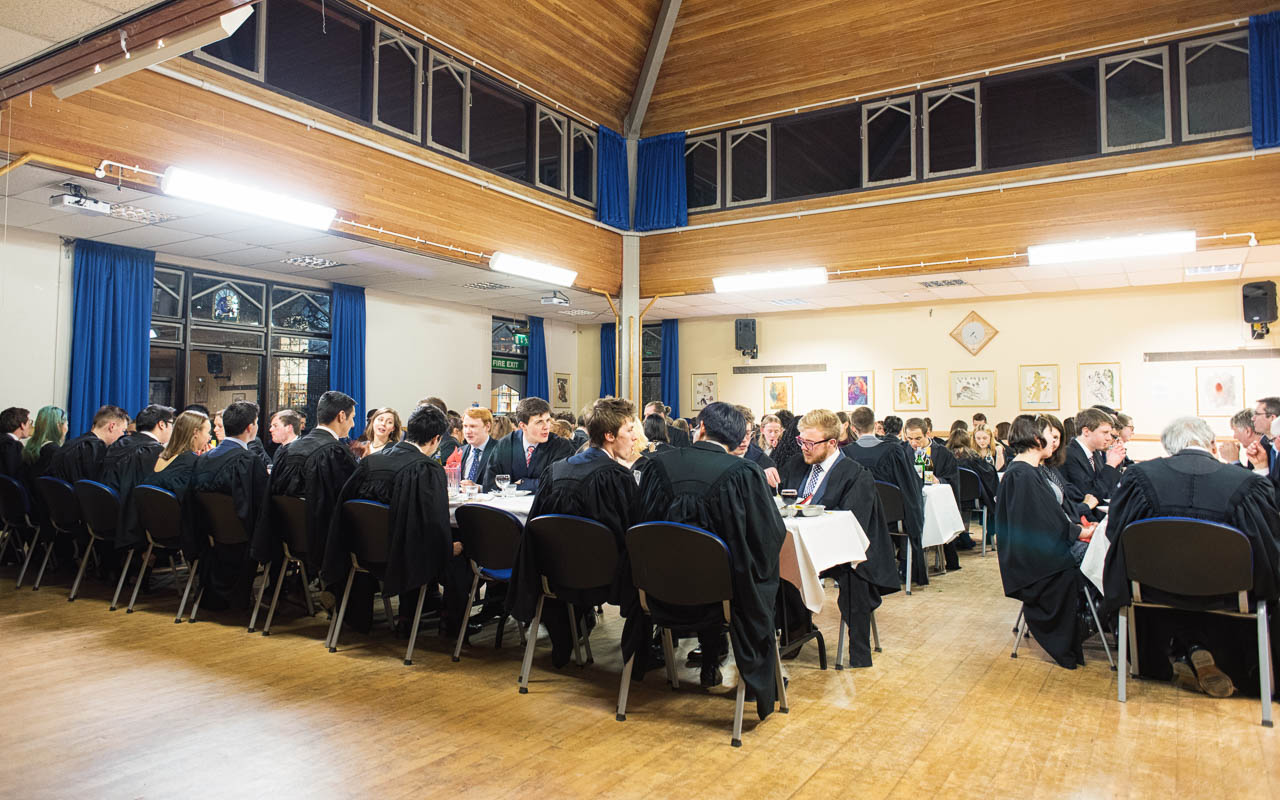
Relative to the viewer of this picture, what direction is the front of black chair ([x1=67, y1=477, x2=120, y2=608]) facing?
facing away from the viewer and to the right of the viewer

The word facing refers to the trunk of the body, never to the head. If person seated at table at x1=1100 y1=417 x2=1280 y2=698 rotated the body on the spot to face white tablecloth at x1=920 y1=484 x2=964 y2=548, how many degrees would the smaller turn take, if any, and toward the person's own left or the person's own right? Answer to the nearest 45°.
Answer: approximately 45° to the person's own left

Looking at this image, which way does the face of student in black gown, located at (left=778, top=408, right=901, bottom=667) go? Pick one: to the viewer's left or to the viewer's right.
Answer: to the viewer's left

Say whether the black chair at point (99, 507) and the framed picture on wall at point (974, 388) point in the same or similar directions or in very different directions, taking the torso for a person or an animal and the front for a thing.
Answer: very different directions

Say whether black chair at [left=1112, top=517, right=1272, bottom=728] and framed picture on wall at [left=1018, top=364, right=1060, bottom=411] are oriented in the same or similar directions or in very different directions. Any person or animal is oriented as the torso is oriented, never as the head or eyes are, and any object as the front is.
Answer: very different directions

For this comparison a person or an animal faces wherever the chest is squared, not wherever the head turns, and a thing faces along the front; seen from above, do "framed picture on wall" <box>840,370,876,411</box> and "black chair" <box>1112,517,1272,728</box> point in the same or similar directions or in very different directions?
very different directions

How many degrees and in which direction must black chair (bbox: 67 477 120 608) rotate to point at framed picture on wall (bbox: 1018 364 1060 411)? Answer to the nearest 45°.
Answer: approximately 45° to its right

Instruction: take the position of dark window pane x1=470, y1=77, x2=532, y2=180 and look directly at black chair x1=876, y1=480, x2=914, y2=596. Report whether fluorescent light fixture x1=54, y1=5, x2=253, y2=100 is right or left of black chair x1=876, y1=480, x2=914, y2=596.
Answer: right

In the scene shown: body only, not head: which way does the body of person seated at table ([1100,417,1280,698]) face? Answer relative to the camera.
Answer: away from the camera
